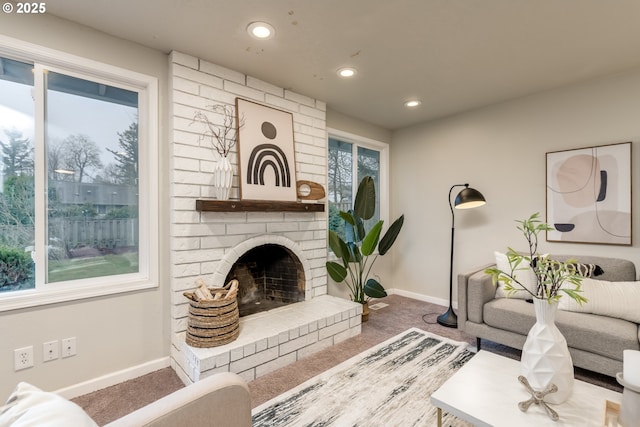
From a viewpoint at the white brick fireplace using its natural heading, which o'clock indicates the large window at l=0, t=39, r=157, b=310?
The large window is roughly at 4 o'clock from the white brick fireplace.

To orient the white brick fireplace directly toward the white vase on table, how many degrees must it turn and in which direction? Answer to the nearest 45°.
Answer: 0° — it already faces it

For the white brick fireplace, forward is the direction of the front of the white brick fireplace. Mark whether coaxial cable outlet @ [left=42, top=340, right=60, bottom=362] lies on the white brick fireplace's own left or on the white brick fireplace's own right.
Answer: on the white brick fireplace's own right

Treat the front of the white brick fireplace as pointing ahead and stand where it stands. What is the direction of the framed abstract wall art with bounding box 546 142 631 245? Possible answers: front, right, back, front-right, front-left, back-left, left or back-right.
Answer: front-left

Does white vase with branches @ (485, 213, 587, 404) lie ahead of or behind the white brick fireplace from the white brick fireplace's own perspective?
ahead

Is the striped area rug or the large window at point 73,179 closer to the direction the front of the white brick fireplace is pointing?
the striped area rug

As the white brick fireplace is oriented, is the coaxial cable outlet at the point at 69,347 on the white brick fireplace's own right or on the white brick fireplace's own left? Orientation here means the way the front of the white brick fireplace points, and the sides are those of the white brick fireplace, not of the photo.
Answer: on the white brick fireplace's own right

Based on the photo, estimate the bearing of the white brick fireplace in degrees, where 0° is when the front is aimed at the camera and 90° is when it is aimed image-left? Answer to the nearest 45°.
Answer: approximately 315°

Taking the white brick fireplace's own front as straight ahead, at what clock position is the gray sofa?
The gray sofa is roughly at 11 o'clock from the white brick fireplace.
